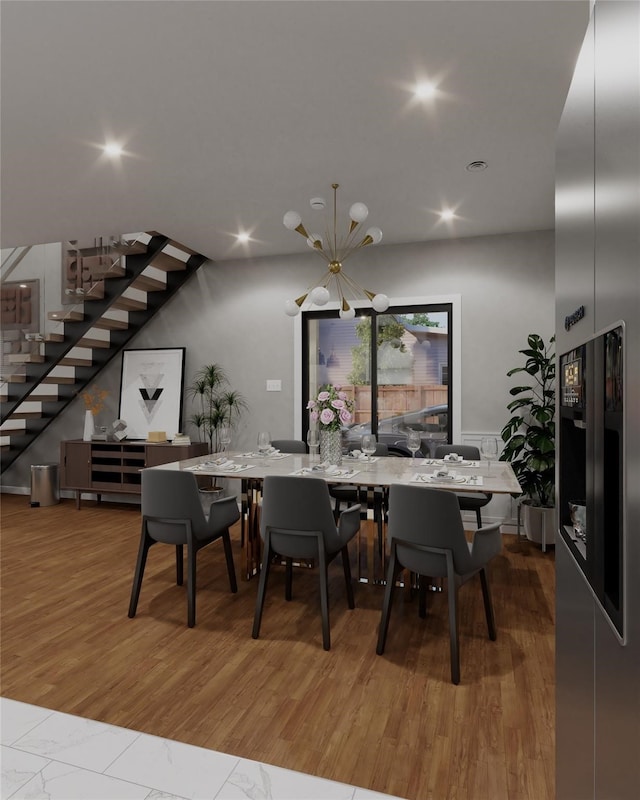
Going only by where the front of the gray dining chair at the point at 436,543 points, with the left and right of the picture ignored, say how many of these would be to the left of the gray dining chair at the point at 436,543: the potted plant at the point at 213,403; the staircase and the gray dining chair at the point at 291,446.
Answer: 3

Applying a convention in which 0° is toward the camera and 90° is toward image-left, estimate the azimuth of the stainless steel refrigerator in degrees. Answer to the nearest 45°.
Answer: approximately 90°

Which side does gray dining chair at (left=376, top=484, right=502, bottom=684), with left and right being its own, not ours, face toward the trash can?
left

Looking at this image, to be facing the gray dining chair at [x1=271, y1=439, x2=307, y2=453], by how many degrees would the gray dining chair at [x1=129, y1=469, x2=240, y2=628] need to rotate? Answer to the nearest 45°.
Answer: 0° — it already faces it

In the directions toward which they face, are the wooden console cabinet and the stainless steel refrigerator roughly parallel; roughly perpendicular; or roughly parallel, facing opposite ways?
roughly perpendicular

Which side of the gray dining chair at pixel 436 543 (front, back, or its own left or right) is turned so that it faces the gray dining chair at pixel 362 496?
front

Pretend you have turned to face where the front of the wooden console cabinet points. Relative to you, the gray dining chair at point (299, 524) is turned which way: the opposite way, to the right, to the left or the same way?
the opposite way

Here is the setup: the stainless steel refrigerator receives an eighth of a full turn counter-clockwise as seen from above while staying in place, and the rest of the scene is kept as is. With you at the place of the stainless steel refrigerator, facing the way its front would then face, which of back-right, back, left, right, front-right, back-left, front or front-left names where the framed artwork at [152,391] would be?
right

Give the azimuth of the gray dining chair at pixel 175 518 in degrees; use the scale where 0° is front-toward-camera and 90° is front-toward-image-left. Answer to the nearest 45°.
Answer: approximately 225°

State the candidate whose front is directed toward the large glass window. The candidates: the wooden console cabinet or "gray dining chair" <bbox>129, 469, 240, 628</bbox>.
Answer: the gray dining chair

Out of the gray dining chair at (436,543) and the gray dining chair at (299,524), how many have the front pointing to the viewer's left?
0

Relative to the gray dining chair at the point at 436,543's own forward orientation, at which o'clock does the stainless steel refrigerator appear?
The stainless steel refrigerator is roughly at 4 o'clock from the gray dining chair.

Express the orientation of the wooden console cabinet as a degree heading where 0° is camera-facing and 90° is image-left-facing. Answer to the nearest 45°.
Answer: approximately 45°
